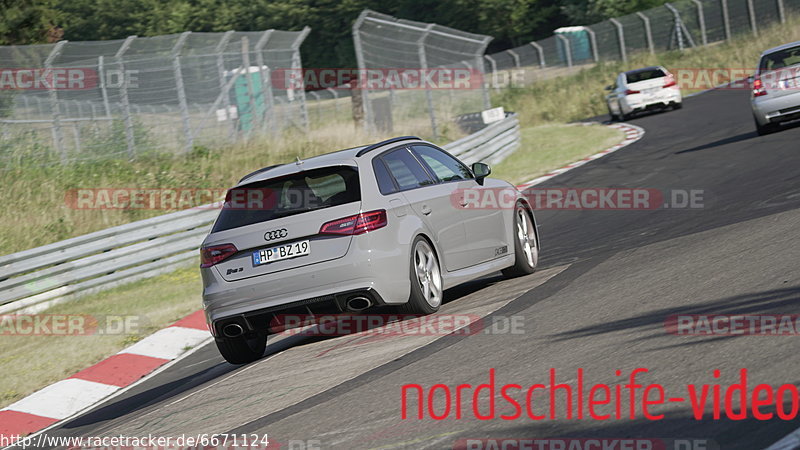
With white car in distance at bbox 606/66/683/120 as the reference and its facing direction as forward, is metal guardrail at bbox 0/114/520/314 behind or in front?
behind

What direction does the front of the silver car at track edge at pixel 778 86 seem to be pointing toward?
away from the camera

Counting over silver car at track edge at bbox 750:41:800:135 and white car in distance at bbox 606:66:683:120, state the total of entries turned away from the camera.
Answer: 2

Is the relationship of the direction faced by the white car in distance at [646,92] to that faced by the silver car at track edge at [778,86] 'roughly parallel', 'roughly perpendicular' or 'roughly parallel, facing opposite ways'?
roughly parallel

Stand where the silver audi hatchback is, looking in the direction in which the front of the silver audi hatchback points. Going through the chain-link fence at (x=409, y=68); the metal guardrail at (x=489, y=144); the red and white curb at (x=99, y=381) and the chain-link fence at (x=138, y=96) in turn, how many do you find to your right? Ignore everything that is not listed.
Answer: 0

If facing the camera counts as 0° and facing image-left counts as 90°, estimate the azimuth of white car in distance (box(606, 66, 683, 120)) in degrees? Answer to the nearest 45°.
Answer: approximately 180°

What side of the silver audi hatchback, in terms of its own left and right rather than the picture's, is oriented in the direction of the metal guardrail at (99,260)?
left

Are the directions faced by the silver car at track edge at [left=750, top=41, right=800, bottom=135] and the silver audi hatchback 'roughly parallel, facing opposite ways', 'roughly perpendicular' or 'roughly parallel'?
roughly parallel

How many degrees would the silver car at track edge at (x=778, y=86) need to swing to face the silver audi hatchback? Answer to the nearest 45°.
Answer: approximately 180°

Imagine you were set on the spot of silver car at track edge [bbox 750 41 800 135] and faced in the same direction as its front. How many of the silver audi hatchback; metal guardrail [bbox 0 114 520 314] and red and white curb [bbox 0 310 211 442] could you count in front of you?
0

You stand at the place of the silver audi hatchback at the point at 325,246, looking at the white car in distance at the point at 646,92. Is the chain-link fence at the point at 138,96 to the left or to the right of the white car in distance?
left

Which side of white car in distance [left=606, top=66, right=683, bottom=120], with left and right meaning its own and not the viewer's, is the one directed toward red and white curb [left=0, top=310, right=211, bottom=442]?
back

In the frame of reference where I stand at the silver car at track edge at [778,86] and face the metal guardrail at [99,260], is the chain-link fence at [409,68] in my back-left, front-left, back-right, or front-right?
front-right

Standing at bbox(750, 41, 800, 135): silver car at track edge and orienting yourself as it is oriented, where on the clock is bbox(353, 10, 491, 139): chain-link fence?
The chain-link fence is roughly at 10 o'clock from the silver car at track edge.

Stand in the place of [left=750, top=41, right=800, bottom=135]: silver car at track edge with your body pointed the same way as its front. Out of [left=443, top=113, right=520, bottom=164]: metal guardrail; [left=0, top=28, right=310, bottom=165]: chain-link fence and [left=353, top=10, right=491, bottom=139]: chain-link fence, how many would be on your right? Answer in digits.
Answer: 0
